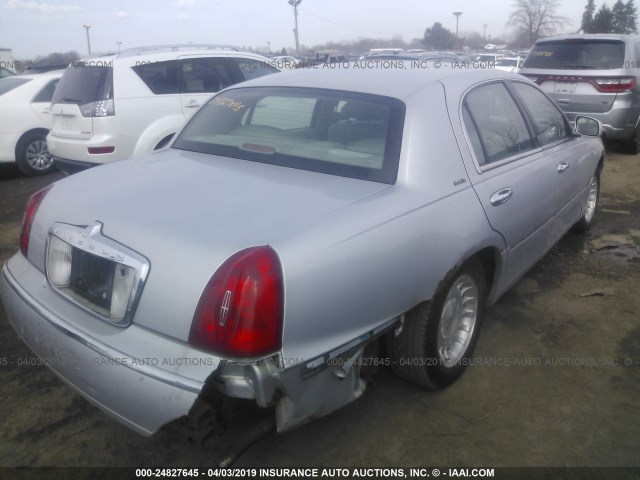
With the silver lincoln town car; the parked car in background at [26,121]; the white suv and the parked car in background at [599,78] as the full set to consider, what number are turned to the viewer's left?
0

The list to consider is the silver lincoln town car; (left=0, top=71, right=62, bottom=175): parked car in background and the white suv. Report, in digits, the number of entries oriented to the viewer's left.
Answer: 0

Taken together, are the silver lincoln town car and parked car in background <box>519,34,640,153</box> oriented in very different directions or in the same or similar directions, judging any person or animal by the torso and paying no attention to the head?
same or similar directions

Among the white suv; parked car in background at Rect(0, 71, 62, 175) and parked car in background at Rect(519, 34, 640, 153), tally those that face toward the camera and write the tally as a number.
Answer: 0

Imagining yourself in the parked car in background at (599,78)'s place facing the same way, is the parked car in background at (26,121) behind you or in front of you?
behind

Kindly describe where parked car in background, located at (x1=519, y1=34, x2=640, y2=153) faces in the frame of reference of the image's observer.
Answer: facing away from the viewer and to the right of the viewer

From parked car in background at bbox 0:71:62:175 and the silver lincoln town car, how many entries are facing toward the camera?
0

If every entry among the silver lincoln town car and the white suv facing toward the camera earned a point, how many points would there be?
0

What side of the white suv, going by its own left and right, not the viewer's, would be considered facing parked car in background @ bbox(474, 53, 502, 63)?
front

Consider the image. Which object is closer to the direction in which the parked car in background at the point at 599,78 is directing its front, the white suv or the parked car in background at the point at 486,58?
the parked car in background

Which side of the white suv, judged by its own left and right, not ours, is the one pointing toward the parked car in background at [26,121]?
left

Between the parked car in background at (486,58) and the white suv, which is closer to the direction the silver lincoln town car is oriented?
the parked car in background

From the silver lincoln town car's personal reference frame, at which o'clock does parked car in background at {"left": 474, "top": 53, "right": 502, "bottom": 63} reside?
The parked car in background is roughly at 11 o'clock from the silver lincoln town car.

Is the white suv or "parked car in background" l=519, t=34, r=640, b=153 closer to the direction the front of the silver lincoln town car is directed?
the parked car in background

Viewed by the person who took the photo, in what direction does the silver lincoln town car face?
facing away from the viewer and to the right of the viewer

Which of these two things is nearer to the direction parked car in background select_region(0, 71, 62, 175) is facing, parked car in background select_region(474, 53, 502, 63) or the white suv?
the parked car in background
